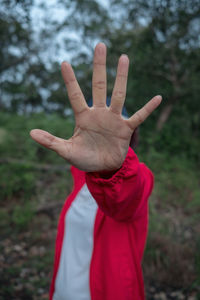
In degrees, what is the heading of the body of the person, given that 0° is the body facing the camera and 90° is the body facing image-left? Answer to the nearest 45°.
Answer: approximately 45°
